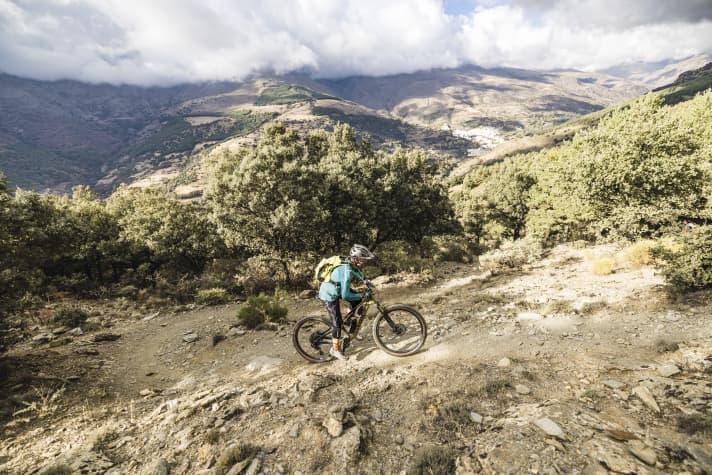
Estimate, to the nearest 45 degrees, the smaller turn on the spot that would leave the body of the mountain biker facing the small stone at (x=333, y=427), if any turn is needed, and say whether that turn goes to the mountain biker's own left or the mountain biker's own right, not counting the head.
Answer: approximately 90° to the mountain biker's own right

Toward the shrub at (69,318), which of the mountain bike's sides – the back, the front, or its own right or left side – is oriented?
back

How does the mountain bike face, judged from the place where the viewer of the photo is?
facing to the right of the viewer

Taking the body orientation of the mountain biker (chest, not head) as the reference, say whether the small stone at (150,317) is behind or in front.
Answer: behind

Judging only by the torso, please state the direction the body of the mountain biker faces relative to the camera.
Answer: to the viewer's right

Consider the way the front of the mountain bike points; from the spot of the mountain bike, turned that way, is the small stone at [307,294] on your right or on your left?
on your left
